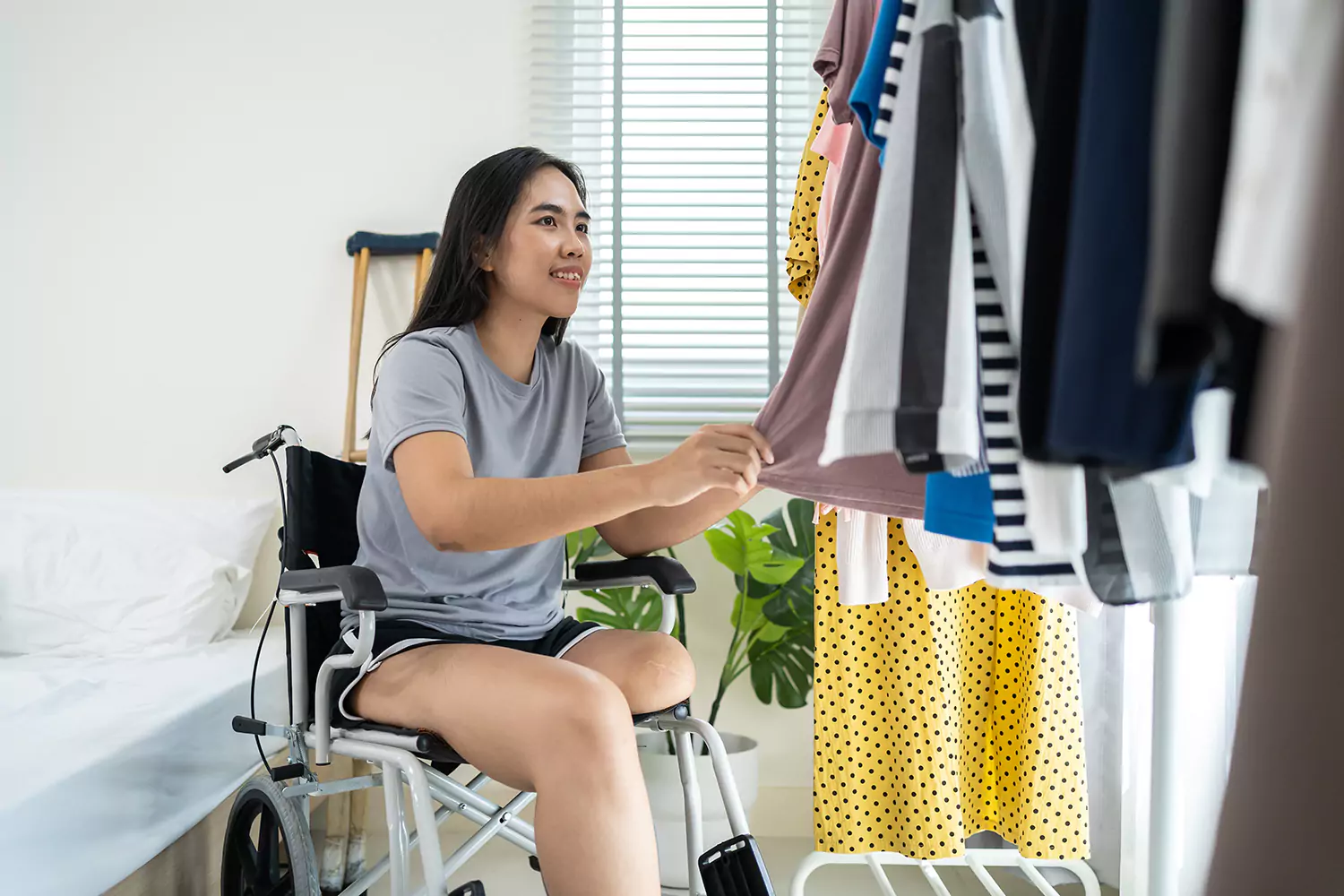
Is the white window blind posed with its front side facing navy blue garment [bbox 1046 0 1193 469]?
yes

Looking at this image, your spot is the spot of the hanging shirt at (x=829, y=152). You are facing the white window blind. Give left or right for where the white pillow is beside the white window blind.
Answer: left

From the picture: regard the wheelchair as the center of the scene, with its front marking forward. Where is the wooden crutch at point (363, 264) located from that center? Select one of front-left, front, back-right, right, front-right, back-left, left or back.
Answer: back-left

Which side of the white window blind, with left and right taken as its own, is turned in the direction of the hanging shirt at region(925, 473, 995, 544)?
front

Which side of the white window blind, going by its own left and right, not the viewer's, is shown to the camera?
front

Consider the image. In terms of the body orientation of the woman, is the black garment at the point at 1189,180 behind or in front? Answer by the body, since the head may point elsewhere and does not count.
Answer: in front

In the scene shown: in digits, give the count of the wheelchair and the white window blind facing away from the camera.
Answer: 0

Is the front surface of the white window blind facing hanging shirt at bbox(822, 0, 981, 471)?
yes

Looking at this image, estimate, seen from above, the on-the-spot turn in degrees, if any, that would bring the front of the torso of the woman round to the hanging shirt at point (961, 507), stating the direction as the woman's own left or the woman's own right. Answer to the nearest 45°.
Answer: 0° — they already face it

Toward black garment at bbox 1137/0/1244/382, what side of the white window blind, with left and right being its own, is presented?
front

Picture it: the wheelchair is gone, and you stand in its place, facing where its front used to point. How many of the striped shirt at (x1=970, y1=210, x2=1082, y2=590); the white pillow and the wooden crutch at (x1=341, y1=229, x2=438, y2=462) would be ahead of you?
1

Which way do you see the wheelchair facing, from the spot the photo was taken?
facing the viewer and to the right of the viewer

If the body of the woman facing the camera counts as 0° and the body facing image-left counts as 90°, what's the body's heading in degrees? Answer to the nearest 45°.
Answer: approximately 315°

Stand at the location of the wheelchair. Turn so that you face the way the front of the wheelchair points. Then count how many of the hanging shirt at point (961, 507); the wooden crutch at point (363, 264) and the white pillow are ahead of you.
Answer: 1

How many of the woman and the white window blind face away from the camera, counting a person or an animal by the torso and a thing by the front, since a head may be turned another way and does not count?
0
